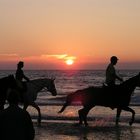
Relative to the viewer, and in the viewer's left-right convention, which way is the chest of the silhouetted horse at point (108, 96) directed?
facing to the right of the viewer

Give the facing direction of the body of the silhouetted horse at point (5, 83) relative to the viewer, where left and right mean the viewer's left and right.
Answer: facing to the right of the viewer

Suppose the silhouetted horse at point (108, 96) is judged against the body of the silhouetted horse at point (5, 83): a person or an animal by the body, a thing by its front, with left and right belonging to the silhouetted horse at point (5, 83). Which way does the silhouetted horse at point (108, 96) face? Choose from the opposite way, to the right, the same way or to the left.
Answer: the same way

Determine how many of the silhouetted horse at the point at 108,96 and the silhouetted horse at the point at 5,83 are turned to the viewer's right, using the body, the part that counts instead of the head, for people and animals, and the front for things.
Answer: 2

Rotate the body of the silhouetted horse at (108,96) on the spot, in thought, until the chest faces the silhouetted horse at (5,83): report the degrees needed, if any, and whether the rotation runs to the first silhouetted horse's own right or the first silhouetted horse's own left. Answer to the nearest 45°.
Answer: approximately 135° to the first silhouetted horse's own right
